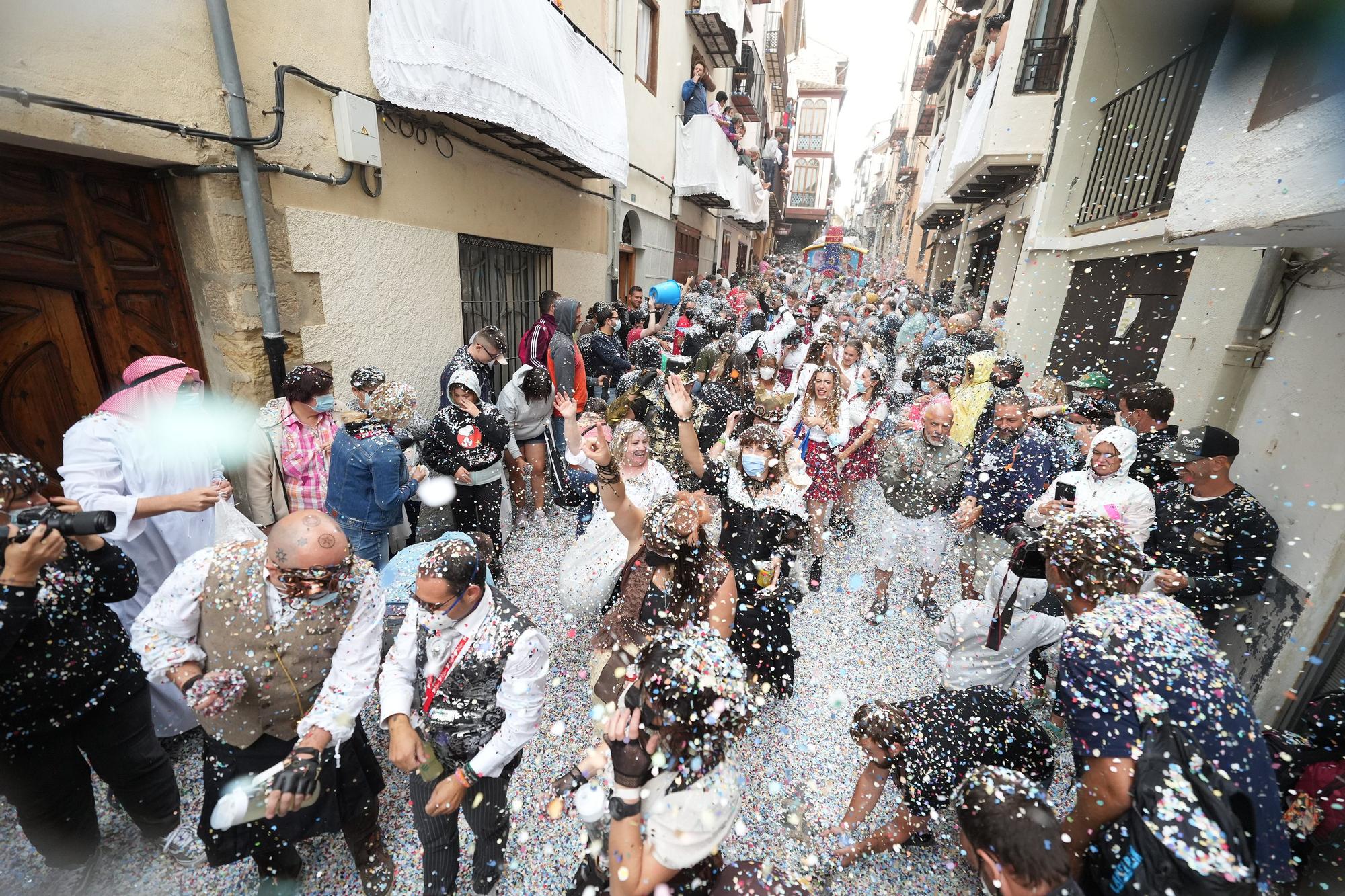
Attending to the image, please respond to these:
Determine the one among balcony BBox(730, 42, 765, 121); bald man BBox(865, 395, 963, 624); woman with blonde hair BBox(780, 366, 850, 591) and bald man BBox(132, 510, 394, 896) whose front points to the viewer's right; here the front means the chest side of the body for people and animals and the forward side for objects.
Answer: the balcony

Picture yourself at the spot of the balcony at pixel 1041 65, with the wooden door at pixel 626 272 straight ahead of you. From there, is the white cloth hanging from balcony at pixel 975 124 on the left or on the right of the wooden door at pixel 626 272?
right

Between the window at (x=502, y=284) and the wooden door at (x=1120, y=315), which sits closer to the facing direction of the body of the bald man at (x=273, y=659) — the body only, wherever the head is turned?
the wooden door

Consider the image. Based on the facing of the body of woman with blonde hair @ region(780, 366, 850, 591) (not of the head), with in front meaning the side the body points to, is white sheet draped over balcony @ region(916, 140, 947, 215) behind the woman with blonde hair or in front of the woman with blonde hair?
behind

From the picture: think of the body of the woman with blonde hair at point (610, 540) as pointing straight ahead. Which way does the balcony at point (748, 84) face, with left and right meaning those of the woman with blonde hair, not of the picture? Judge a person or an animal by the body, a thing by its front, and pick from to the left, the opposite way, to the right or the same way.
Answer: to the left

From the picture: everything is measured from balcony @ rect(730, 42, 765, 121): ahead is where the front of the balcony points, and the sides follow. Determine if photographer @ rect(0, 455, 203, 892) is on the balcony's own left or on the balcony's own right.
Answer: on the balcony's own right

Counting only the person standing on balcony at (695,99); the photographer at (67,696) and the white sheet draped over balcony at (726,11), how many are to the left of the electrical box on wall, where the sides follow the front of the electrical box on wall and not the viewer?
2

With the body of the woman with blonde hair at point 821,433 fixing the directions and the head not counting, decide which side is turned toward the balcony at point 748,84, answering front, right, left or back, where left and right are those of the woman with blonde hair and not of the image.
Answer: back

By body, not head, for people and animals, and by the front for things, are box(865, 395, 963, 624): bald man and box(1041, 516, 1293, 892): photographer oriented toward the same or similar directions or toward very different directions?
very different directions

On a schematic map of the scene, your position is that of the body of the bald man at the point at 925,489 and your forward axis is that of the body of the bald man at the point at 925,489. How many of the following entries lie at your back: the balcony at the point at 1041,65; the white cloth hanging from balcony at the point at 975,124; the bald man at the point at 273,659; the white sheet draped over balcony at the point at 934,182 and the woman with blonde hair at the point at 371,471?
3
